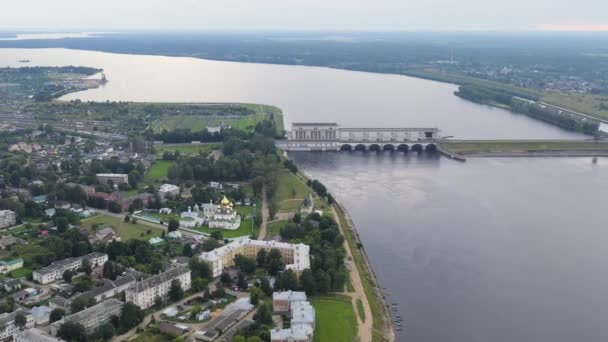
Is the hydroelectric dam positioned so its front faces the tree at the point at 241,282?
yes

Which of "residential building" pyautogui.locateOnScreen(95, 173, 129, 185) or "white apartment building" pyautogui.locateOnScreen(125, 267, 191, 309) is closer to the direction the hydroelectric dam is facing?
the white apartment building

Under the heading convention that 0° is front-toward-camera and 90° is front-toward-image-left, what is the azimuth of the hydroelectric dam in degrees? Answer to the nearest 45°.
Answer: approximately 0°

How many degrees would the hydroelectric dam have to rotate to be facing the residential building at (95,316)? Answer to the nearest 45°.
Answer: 0° — it already faces it

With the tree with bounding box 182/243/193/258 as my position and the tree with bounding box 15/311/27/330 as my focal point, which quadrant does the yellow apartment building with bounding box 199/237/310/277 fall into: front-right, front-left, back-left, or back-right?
back-left

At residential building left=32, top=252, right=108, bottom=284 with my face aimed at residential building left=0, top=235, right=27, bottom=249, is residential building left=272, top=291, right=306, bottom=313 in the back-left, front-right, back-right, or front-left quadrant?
back-right

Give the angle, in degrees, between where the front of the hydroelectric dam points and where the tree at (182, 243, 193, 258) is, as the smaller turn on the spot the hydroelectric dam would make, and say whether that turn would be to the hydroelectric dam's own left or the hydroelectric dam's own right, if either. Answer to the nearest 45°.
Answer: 0° — it already faces it

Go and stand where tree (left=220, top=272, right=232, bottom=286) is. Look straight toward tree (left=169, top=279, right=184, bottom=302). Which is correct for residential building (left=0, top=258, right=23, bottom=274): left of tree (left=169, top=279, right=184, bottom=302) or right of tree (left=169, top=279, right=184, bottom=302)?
right
